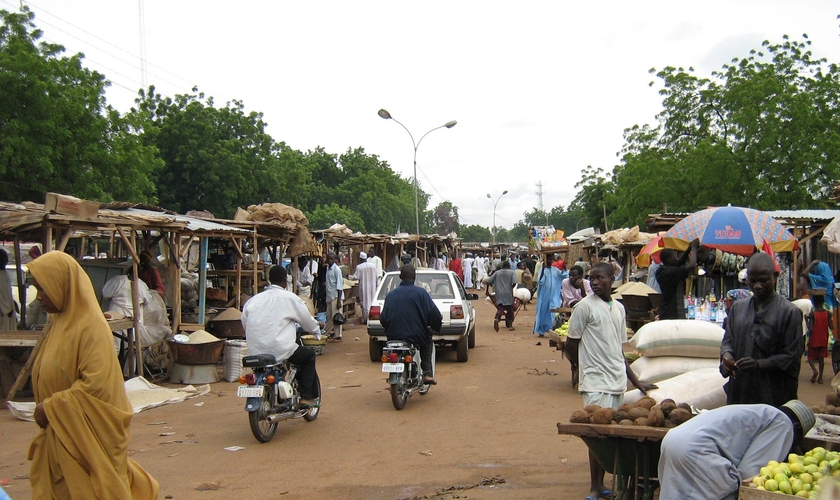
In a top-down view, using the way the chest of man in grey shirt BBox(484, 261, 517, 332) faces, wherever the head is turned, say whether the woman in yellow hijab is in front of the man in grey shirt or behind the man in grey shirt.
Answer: behind

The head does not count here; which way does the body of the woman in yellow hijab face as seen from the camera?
to the viewer's left

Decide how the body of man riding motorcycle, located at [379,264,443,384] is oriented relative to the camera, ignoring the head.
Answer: away from the camera

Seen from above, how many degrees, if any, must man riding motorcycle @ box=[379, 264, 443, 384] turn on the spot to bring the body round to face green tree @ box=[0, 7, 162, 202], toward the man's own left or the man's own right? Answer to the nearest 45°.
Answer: approximately 45° to the man's own left

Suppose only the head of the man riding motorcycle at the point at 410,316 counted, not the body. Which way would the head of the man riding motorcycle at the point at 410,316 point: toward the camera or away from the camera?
away from the camera

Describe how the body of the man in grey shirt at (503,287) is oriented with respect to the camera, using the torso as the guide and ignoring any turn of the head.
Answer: away from the camera

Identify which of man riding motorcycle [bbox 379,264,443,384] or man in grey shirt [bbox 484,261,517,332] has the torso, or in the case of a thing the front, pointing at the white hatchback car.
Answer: the man riding motorcycle

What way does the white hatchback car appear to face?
away from the camera

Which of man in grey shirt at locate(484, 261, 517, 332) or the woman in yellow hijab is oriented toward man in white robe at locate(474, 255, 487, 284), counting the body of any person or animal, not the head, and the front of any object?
the man in grey shirt

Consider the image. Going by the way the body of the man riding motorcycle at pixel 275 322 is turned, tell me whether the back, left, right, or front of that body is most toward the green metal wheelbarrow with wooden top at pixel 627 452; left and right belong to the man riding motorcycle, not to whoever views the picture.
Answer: right

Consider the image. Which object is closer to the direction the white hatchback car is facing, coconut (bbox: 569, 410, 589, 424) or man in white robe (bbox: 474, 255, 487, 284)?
the man in white robe

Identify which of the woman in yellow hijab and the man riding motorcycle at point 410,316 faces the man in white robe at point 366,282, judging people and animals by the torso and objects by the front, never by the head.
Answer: the man riding motorcycle

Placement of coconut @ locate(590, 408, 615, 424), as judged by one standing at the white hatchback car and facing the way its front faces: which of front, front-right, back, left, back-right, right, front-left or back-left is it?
back
